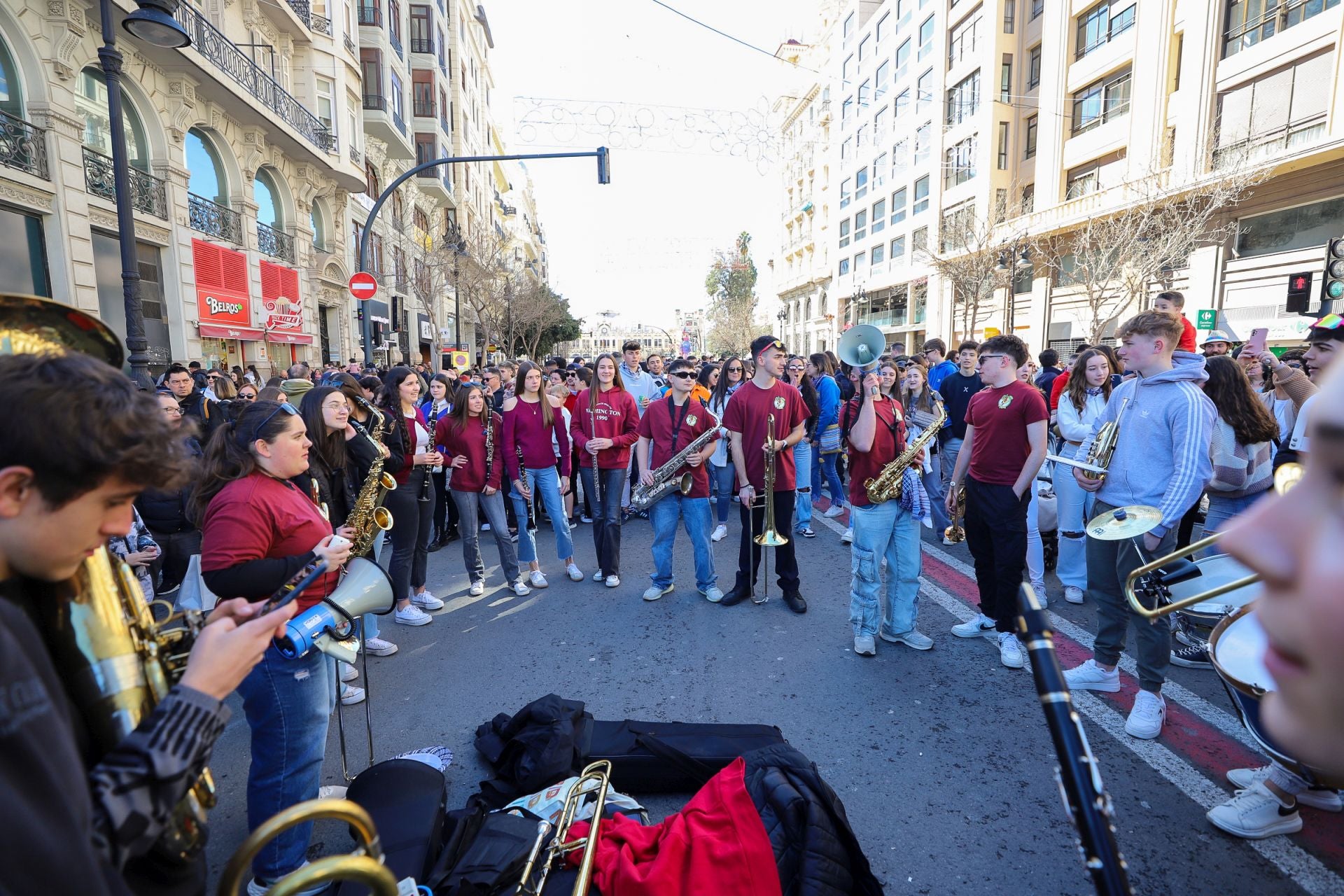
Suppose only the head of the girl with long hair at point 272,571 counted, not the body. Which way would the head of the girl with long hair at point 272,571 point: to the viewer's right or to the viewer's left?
to the viewer's right

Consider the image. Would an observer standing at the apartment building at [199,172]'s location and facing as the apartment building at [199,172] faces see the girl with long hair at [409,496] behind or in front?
in front

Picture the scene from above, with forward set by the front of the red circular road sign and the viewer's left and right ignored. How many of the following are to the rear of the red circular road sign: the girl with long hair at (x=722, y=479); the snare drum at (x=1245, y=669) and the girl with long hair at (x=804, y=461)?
0

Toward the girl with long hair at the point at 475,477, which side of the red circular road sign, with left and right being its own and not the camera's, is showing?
front

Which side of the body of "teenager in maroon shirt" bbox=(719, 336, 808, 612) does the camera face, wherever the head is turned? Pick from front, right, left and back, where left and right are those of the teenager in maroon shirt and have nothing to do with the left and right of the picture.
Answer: front

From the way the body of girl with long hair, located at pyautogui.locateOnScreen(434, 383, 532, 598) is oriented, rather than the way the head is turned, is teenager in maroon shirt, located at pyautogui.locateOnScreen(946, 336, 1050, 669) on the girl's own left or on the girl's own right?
on the girl's own left

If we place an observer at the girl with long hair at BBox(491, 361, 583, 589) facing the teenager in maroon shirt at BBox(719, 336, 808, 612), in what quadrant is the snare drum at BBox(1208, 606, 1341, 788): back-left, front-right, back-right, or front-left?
front-right

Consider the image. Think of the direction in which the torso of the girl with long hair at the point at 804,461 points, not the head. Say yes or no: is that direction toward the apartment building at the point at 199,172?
no

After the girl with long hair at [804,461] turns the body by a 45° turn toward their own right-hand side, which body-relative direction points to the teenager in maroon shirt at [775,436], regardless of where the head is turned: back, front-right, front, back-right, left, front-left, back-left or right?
front-left

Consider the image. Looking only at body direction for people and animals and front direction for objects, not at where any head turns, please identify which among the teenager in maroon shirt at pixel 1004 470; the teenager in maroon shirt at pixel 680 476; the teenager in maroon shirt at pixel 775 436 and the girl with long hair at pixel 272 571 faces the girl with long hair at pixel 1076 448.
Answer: the girl with long hair at pixel 272 571

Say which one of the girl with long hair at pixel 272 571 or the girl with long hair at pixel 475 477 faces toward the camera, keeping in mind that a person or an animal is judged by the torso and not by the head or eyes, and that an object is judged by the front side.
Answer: the girl with long hair at pixel 475 477

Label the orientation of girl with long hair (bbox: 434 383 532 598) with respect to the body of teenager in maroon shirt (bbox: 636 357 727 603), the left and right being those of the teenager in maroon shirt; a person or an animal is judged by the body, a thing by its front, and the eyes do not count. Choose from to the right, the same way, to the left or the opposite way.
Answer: the same way

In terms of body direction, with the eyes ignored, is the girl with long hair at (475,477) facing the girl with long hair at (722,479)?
no

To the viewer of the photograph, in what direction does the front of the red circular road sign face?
facing the viewer

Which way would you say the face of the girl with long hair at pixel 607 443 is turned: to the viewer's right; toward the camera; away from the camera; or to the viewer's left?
toward the camera

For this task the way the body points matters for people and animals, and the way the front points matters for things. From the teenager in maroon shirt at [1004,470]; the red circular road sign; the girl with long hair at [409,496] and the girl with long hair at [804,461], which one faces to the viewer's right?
the girl with long hair at [409,496]
